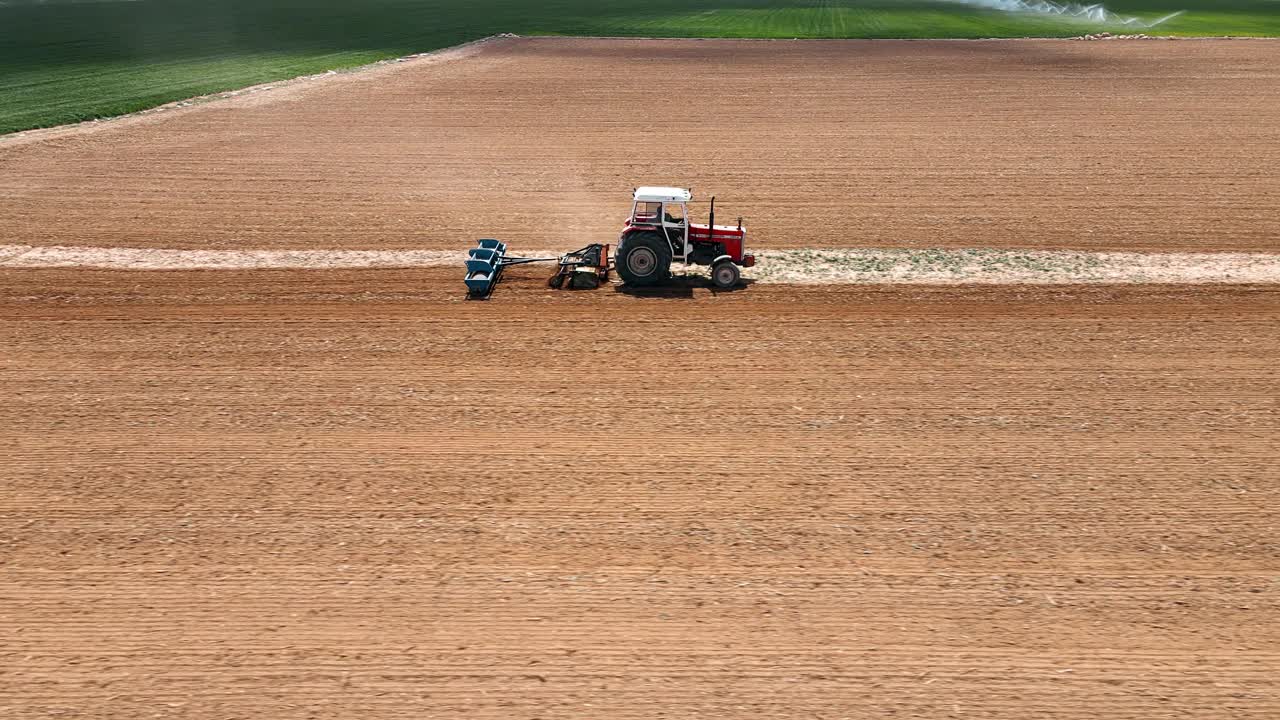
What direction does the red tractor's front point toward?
to the viewer's right

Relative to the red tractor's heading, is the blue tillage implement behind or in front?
behind

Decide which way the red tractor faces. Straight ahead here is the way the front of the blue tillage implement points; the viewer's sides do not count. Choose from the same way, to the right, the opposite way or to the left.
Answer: the same way

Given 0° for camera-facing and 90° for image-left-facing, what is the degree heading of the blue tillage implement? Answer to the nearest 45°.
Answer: approximately 270°

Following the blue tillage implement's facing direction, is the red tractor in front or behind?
in front

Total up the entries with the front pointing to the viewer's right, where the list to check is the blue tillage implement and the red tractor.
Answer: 2
